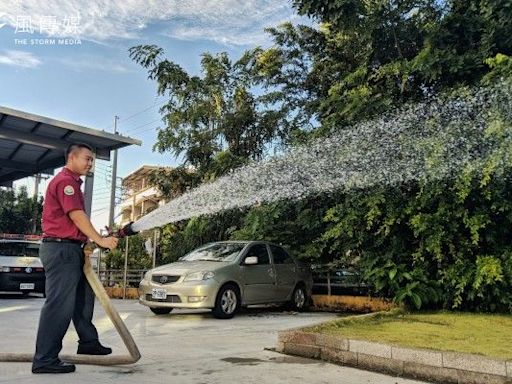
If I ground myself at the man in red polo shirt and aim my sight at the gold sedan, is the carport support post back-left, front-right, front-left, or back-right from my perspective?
front-left

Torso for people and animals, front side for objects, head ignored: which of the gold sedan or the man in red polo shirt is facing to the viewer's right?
the man in red polo shirt

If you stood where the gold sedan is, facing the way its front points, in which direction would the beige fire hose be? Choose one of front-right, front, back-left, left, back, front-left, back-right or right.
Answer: front-left

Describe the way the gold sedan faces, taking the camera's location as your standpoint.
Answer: facing the viewer and to the left of the viewer

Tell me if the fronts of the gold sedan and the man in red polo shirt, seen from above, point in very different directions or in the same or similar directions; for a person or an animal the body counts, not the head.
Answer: very different directions

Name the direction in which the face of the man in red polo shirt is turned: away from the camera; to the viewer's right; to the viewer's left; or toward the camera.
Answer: to the viewer's right

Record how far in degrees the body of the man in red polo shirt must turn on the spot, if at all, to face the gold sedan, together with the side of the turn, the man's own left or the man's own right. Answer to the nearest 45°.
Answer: approximately 45° to the man's own left

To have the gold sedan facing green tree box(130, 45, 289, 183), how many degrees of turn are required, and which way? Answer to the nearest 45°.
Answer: approximately 135° to its right

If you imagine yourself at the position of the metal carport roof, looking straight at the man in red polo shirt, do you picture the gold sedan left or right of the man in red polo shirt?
left

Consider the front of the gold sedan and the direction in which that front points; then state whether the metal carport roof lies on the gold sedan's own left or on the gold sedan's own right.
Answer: on the gold sedan's own right

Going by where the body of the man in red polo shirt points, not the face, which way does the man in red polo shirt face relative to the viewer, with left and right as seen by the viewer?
facing to the right of the viewer

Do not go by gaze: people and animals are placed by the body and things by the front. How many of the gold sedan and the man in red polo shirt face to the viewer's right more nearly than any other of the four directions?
1

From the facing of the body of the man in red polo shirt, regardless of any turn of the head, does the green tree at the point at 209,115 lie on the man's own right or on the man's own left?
on the man's own left

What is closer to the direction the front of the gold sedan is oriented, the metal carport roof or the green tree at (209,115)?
the metal carport roof

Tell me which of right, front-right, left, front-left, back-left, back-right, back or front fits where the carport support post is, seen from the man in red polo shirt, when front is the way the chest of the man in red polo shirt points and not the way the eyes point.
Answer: left

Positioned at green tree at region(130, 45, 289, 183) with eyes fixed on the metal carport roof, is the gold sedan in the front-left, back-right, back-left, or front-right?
front-left
